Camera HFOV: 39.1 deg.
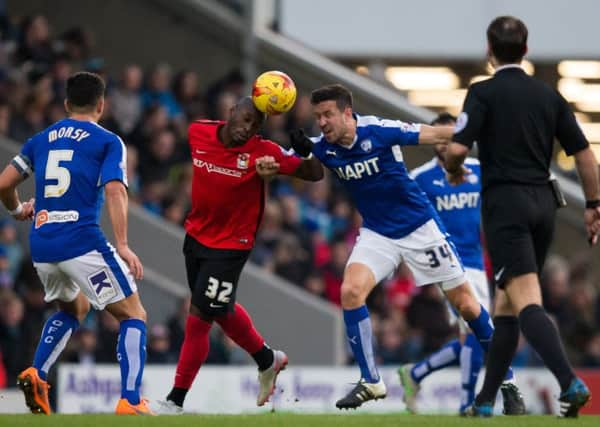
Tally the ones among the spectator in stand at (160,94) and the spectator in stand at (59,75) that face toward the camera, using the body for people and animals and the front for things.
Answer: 2

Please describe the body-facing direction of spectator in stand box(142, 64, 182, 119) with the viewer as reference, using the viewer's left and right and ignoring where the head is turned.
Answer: facing the viewer

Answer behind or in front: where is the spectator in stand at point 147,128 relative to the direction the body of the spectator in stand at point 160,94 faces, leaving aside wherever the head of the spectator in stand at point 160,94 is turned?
in front

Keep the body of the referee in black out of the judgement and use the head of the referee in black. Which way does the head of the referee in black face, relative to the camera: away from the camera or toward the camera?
away from the camera

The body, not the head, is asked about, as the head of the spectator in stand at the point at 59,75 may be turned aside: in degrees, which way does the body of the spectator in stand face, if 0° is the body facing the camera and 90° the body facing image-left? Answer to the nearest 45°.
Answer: approximately 0°

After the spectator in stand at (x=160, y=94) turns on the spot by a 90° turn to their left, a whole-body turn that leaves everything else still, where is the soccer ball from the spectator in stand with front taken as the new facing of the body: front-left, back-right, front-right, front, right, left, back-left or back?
right
